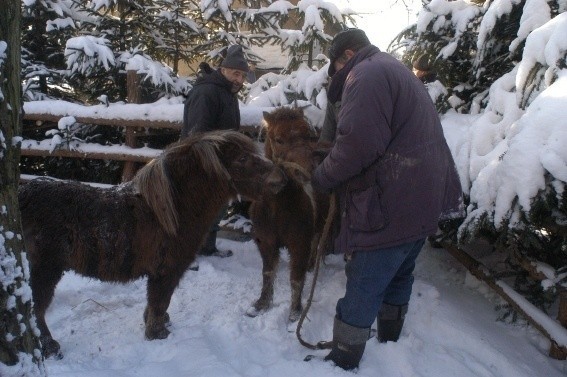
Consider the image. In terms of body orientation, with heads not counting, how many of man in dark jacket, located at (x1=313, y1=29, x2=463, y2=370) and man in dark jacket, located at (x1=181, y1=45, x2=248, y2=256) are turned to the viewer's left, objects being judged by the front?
1

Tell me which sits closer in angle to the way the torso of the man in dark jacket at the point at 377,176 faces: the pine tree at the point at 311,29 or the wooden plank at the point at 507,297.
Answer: the pine tree

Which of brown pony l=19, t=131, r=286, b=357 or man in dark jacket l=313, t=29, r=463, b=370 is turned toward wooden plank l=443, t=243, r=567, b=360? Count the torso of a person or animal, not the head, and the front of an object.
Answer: the brown pony

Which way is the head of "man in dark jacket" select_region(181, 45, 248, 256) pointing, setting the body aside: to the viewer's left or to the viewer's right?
to the viewer's right

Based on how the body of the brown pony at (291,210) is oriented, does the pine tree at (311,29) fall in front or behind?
behind

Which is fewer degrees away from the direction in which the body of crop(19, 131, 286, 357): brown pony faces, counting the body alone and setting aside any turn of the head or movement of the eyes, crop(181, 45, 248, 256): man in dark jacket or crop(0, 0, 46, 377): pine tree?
the man in dark jacket

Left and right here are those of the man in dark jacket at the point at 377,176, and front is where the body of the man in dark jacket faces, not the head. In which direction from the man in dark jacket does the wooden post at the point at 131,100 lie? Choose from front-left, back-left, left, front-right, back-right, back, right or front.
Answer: front-right

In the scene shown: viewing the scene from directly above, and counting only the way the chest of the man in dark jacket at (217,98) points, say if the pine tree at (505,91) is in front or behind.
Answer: in front

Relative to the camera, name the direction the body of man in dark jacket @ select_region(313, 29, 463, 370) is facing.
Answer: to the viewer's left

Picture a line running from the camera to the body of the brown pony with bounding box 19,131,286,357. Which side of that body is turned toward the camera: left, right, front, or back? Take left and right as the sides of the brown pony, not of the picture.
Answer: right

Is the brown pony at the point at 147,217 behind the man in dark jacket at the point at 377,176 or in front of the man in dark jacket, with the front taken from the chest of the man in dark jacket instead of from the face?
in front
